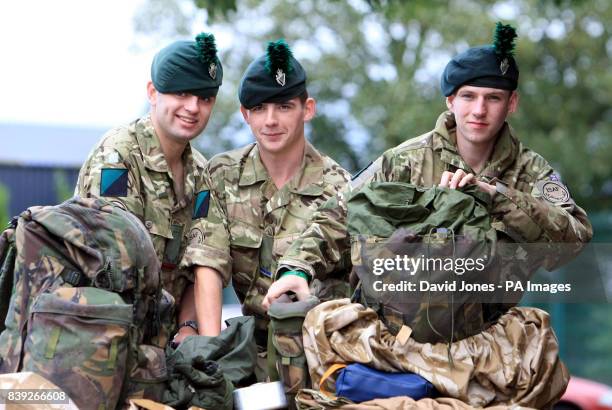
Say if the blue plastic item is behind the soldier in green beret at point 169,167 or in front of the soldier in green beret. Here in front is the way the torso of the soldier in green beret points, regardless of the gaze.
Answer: in front

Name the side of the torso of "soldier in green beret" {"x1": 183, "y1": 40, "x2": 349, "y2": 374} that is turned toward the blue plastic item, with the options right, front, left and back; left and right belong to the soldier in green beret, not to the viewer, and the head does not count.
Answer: front

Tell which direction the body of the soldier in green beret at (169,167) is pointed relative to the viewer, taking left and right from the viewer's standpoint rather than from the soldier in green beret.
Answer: facing the viewer and to the right of the viewer

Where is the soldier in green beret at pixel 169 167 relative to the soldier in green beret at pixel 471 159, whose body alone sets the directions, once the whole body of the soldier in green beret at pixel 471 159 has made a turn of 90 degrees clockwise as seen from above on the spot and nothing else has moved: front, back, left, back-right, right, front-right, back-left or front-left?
front

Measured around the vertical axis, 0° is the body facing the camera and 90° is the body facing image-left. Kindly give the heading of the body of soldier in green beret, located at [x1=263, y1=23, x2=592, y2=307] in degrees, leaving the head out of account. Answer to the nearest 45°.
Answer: approximately 0°

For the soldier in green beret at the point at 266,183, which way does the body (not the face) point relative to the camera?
toward the camera

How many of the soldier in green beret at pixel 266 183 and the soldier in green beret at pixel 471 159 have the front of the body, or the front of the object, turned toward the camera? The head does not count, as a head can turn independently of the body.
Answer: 2

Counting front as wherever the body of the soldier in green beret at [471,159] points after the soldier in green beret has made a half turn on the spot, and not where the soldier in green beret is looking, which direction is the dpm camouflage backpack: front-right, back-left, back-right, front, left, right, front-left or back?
back-left

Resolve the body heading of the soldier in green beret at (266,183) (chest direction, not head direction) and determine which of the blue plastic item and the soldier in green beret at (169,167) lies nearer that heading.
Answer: the blue plastic item
